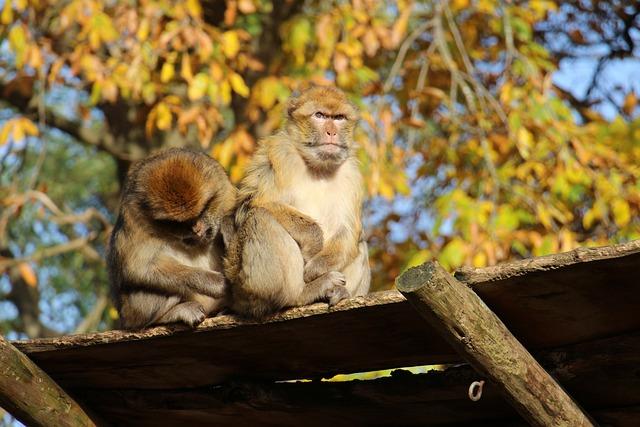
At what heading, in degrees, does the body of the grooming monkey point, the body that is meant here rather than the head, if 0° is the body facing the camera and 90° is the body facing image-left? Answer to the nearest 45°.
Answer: approximately 315°

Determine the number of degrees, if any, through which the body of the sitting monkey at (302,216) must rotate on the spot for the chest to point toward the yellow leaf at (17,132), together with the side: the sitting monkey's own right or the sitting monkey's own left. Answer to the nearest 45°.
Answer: approximately 180°

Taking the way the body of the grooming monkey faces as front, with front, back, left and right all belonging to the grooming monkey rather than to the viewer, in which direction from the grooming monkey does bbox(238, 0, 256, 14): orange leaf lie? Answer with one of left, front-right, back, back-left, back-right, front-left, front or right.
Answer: back-left

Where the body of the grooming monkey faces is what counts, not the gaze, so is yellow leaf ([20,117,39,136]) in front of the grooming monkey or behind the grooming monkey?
behind

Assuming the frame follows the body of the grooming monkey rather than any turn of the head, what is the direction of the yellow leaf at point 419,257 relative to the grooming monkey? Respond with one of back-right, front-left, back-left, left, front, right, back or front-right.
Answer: left

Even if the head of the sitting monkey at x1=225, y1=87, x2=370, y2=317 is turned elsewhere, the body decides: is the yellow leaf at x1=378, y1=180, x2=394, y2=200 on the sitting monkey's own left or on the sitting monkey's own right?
on the sitting monkey's own left

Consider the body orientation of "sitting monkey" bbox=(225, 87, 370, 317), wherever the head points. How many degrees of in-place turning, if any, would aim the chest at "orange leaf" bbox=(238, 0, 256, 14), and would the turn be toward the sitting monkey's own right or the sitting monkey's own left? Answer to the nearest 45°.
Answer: approximately 135° to the sitting monkey's own left

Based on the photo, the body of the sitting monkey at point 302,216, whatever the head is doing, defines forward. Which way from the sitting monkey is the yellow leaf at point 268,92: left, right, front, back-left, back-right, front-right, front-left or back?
back-left

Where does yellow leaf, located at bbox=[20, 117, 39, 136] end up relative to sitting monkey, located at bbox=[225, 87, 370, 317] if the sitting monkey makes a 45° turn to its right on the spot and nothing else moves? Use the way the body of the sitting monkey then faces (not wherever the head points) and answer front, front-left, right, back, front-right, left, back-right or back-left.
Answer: back-right

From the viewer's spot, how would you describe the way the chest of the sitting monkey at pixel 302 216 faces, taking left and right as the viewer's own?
facing the viewer and to the right of the viewer
